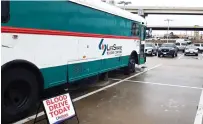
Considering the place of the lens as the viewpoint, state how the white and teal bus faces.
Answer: facing away from the viewer and to the right of the viewer

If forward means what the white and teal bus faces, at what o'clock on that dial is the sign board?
The sign board is roughly at 4 o'clock from the white and teal bus.
